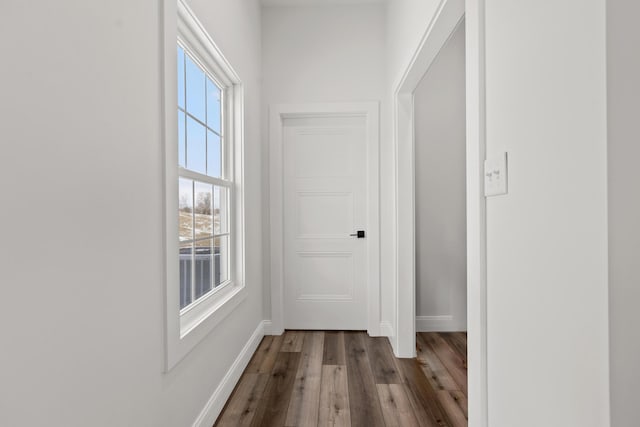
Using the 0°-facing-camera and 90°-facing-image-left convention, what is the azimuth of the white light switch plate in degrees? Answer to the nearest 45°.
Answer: approximately 45°

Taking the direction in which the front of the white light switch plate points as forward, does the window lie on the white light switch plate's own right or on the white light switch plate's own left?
on the white light switch plate's own right

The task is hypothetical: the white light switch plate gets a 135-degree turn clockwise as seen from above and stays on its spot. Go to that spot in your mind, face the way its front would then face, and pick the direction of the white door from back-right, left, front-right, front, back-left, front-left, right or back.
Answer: front-left
